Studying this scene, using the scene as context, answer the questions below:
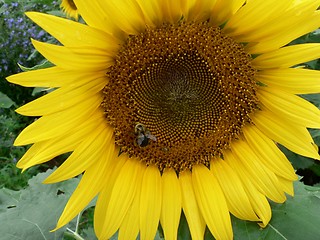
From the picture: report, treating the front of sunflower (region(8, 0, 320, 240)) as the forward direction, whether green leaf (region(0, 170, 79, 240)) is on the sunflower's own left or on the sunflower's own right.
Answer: on the sunflower's own right

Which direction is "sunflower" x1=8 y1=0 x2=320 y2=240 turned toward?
toward the camera
